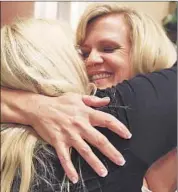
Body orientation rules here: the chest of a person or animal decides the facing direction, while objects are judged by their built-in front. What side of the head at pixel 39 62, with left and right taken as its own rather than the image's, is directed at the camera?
back
